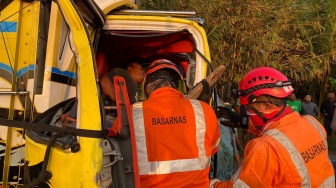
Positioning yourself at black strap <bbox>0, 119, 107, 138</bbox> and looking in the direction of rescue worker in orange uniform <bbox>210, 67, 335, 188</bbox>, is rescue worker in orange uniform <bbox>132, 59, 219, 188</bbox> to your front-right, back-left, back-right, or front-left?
front-left

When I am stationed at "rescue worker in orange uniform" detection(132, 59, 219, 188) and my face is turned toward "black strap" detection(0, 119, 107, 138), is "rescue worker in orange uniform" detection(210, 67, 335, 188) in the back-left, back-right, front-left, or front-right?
back-left

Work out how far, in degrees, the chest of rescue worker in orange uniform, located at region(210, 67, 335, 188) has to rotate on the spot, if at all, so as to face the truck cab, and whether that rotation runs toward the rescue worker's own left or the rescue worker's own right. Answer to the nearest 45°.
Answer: approximately 45° to the rescue worker's own left

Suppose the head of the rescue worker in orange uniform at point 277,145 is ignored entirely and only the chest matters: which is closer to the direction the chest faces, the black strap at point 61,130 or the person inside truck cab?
the person inside truck cab

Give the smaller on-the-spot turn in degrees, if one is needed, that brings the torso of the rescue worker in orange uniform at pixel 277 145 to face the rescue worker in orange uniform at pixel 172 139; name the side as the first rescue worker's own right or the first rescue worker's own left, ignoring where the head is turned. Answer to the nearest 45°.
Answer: approximately 45° to the first rescue worker's own left

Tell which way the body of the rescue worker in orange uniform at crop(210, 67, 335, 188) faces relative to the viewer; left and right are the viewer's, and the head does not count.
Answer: facing away from the viewer and to the left of the viewer

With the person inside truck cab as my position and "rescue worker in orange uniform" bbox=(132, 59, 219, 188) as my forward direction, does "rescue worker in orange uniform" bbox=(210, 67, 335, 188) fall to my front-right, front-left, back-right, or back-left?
front-left

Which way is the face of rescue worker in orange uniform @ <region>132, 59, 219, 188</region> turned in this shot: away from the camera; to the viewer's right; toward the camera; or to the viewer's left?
away from the camera

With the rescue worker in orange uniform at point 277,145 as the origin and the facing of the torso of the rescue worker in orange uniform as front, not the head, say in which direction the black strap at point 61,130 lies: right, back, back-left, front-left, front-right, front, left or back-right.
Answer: left
